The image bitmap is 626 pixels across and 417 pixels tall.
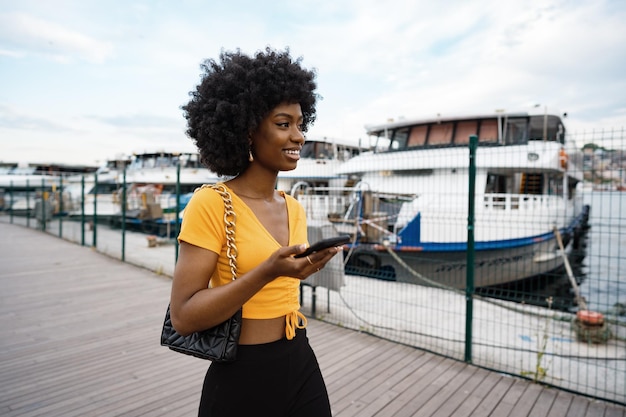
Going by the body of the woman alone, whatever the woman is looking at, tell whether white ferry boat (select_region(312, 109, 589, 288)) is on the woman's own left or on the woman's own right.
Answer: on the woman's own left

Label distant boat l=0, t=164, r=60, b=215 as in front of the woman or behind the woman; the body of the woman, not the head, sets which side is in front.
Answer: behind

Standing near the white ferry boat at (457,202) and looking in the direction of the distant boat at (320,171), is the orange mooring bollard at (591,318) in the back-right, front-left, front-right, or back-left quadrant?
back-left

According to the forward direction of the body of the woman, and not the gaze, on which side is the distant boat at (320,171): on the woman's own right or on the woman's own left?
on the woman's own left

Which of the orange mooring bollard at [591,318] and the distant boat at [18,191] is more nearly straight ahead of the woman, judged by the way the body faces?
the orange mooring bollard

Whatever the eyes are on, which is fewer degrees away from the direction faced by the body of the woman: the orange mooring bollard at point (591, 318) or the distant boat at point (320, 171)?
the orange mooring bollard

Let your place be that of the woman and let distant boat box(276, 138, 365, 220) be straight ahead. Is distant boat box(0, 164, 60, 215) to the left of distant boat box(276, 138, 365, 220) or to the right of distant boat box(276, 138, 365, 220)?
left

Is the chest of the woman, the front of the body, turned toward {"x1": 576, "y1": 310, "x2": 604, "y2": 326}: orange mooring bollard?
no

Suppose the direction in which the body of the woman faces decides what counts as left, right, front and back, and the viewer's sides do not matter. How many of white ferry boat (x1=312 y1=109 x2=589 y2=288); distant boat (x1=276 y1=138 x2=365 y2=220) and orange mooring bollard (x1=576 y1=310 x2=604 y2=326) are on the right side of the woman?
0
